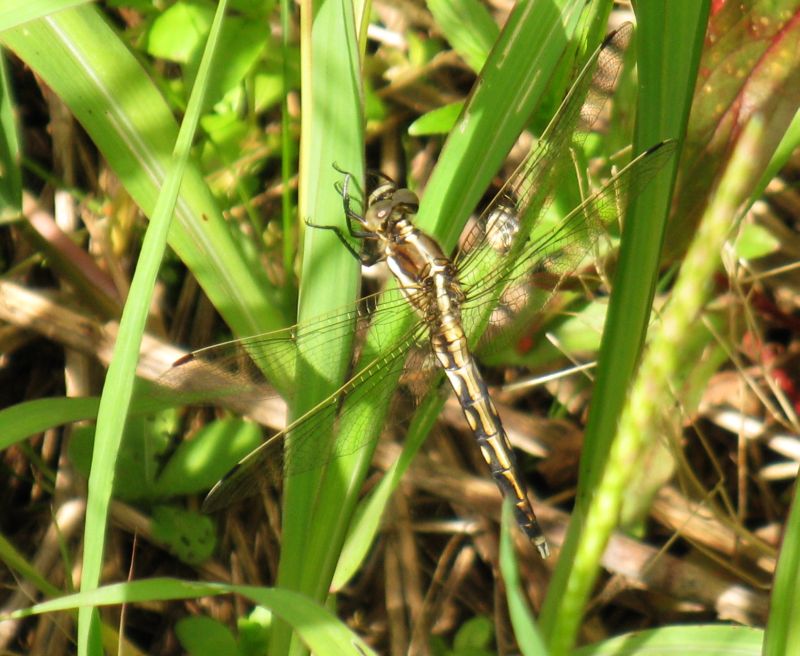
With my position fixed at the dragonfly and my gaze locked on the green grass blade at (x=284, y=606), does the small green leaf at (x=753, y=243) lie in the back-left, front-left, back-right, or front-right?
back-left

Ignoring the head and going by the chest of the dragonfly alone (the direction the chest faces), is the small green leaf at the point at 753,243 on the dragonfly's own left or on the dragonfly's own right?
on the dragonfly's own right

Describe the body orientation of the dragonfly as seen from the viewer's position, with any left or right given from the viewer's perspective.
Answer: facing away from the viewer and to the left of the viewer

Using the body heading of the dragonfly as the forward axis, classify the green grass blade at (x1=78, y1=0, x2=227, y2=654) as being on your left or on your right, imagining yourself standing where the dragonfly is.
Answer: on your left

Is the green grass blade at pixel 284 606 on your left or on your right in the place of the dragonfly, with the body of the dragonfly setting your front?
on your left

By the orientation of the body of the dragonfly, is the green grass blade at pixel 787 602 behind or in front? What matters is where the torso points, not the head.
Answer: behind
